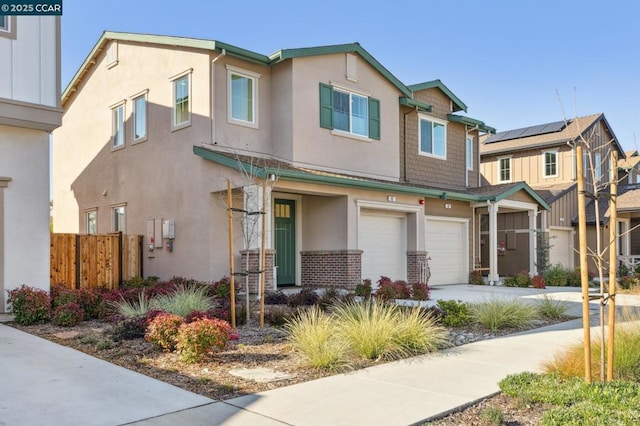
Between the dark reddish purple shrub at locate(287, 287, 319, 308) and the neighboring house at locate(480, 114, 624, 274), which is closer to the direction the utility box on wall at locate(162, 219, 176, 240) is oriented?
the dark reddish purple shrub

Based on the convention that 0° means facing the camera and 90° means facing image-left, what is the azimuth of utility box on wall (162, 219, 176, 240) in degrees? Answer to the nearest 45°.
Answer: approximately 45°

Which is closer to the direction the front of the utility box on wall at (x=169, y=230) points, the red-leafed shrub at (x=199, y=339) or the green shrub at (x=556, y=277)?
the red-leafed shrub

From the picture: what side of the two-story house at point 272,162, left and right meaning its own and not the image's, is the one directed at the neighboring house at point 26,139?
right

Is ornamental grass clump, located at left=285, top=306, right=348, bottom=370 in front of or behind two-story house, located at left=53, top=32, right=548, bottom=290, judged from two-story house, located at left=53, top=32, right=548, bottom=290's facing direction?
in front

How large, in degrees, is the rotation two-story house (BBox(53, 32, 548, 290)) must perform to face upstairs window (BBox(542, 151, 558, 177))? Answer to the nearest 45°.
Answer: approximately 90° to its left

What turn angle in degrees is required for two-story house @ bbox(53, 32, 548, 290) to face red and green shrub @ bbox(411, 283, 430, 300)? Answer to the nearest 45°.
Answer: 0° — it already faces it

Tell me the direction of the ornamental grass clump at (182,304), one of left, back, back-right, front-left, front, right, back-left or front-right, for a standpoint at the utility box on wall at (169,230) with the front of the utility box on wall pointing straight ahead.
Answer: front-left

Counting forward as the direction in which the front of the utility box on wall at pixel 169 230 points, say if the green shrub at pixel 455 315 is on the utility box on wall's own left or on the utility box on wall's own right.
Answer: on the utility box on wall's own left

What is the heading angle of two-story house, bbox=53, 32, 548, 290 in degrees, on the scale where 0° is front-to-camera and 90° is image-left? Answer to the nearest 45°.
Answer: approximately 315°
